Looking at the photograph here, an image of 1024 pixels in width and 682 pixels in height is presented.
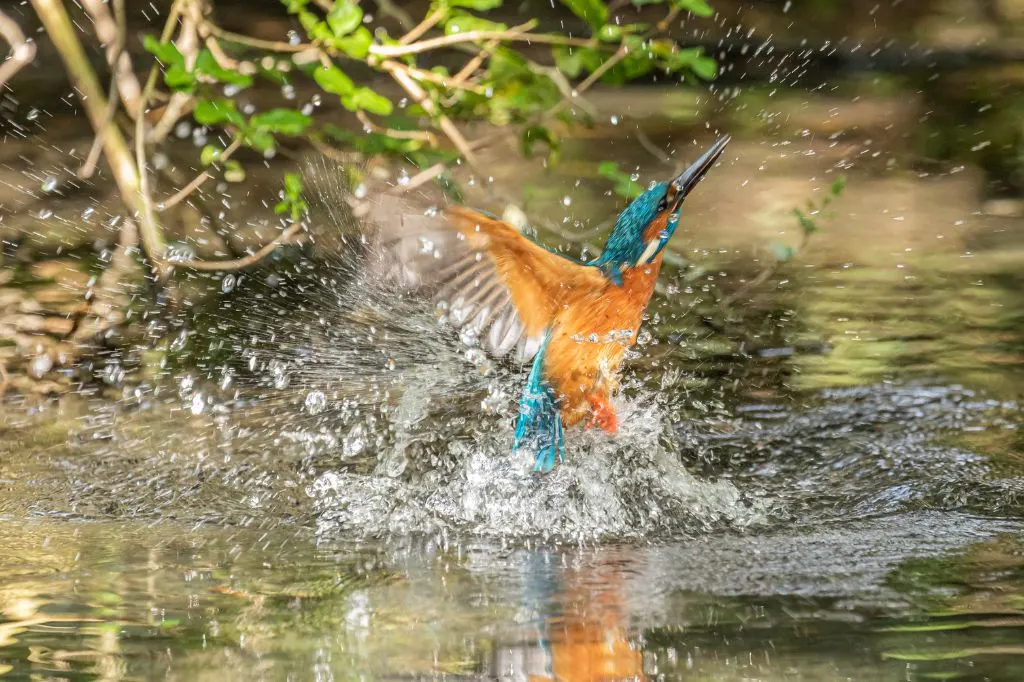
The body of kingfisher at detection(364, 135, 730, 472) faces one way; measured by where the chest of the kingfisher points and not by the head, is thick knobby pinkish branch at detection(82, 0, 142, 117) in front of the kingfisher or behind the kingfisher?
behind

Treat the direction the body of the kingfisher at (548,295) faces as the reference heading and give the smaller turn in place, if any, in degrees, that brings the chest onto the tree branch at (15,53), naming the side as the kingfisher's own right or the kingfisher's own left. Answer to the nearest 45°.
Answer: approximately 180°
